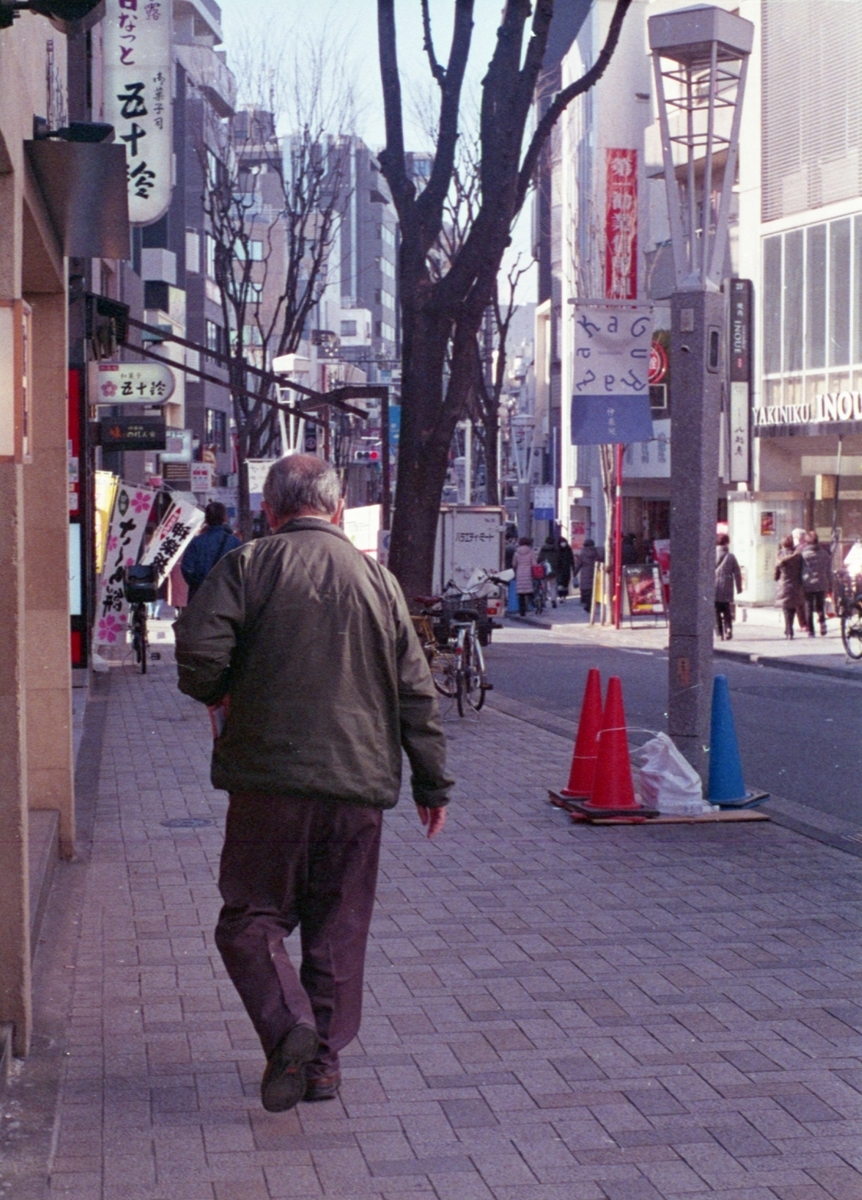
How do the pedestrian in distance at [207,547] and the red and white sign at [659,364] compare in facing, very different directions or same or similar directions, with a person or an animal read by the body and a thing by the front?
very different directions

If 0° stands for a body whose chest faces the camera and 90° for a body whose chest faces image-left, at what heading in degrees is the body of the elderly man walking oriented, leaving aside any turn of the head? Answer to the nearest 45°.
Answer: approximately 180°

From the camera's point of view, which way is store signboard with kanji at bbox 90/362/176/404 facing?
toward the camera

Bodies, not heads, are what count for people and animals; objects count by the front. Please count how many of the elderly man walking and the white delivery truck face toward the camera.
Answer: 0

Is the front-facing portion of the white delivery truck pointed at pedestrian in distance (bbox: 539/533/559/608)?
yes

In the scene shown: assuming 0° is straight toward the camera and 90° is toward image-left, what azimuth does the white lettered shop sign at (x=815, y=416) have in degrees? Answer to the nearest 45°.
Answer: approximately 45°

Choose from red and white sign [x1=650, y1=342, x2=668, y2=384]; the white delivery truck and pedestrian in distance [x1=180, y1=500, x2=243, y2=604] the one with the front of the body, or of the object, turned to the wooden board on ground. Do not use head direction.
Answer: the red and white sign

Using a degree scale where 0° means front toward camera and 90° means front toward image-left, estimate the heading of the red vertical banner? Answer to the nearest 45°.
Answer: approximately 0°

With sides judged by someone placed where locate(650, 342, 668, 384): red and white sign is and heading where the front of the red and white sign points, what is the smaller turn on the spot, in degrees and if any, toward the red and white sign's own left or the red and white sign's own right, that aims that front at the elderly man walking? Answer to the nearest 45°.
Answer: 0° — it already faces them

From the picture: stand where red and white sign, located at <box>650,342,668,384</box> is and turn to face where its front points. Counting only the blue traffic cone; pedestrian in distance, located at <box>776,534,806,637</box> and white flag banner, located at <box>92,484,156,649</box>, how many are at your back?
0

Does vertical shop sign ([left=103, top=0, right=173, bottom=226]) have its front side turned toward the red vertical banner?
no

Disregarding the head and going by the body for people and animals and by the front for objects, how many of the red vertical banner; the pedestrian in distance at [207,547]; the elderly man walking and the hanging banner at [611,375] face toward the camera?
2

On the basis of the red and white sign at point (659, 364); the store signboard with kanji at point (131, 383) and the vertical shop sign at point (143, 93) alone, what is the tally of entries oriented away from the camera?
0

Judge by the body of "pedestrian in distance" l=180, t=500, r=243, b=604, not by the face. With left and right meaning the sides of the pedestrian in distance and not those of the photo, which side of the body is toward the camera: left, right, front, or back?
back

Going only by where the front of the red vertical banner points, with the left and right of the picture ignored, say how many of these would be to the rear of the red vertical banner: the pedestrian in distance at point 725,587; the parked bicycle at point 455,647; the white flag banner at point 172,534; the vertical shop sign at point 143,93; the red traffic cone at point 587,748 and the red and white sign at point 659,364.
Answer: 1

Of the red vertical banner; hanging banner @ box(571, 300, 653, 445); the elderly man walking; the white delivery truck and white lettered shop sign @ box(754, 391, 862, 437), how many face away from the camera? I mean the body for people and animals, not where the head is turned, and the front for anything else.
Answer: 2

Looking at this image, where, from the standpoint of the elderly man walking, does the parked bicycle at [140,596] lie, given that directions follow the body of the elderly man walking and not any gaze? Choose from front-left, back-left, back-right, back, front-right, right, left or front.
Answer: front

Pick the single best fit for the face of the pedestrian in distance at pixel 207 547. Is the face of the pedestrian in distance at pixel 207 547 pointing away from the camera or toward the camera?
away from the camera

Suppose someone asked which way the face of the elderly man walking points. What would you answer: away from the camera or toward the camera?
away from the camera
